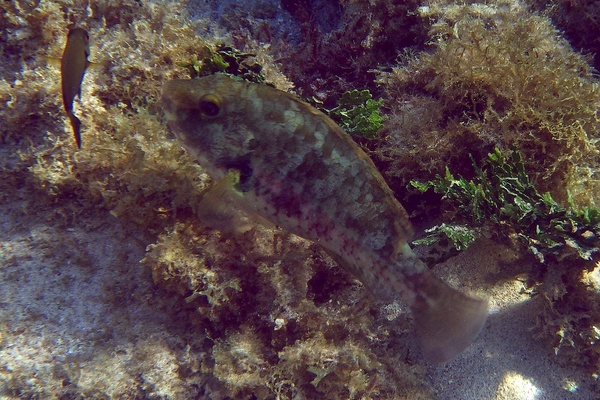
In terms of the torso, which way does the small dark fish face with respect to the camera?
away from the camera

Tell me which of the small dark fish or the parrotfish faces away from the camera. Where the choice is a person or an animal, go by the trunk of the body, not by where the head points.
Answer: the small dark fish

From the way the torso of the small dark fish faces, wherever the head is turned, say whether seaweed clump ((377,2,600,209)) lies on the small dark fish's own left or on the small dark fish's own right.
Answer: on the small dark fish's own right

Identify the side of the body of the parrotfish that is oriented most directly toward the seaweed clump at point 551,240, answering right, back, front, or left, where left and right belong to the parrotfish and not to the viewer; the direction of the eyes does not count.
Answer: back

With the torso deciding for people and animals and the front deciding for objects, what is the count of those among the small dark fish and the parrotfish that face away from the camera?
1

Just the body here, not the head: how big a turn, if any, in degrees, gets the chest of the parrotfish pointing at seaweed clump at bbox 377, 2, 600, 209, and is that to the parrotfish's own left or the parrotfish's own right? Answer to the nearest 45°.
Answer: approximately 135° to the parrotfish's own right

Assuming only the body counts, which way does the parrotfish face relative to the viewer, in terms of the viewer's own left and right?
facing to the left of the viewer
